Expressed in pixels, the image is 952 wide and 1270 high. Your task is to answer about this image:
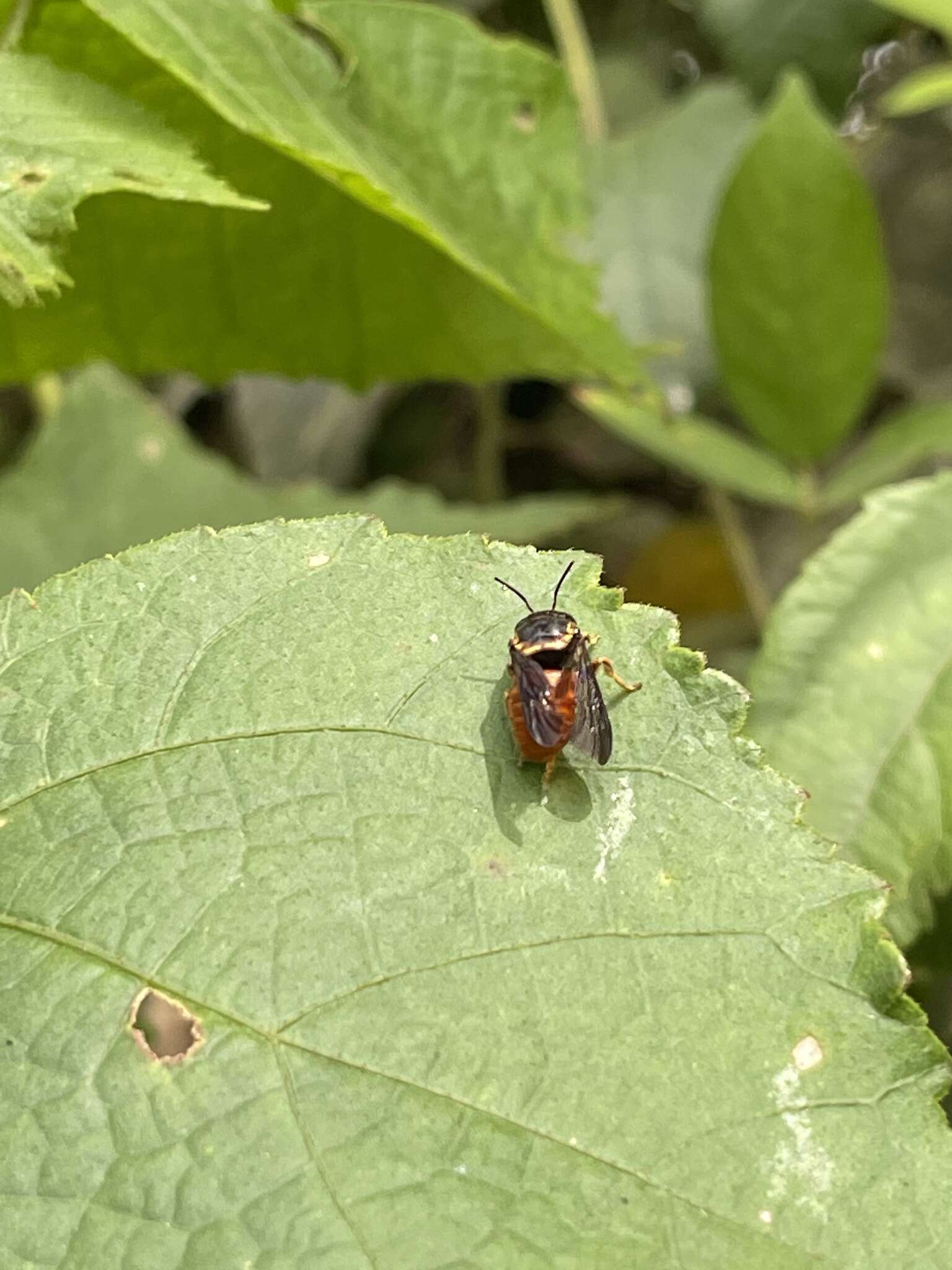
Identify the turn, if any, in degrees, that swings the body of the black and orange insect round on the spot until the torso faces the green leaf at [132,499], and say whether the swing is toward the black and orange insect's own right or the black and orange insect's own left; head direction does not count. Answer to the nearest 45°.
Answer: approximately 45° to the black and orange insect's own left

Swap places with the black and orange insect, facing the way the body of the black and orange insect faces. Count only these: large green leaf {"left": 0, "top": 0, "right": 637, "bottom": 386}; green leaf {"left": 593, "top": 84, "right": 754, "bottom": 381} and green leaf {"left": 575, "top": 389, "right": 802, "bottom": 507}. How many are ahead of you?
3

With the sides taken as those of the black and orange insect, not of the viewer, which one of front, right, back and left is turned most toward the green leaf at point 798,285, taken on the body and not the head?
front

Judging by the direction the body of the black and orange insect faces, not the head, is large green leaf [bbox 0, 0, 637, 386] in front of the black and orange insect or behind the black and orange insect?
in front

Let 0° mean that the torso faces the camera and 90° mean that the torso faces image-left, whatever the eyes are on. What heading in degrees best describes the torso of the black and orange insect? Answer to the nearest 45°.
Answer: approximately 180°

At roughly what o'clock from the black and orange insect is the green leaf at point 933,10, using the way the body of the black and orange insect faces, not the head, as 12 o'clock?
The green leaf is roughly at 1 o'clock from the black and orange insect.

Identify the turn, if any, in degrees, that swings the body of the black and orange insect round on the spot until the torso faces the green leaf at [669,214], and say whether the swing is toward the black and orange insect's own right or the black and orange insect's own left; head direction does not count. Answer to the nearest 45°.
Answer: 0° — it already faces it

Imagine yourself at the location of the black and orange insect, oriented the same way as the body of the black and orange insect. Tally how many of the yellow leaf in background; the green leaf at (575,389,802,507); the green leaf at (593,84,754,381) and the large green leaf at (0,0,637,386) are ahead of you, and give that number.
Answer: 4
